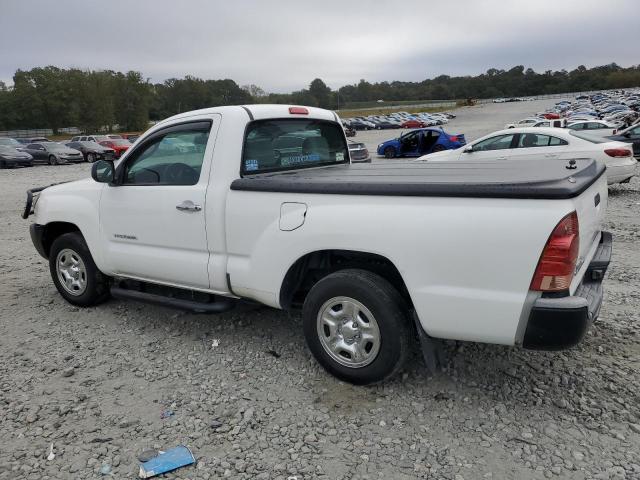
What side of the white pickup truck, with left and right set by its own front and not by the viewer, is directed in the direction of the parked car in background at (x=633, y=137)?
right

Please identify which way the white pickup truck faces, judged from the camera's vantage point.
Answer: facing away from the viewer and to the left of the viewer

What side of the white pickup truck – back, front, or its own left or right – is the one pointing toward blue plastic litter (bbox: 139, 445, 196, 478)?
left

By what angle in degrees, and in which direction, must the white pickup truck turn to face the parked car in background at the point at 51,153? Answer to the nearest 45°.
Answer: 0° — it already faces it
